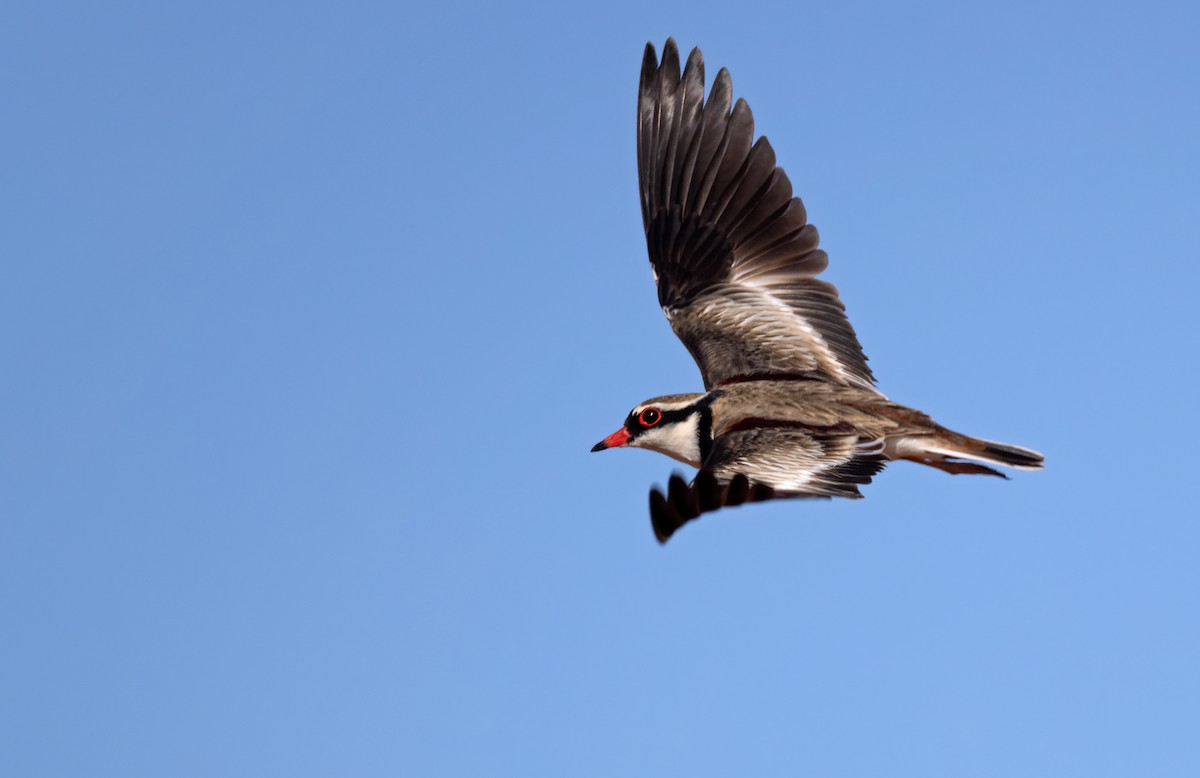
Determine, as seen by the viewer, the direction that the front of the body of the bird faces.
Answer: to the viewer's left
